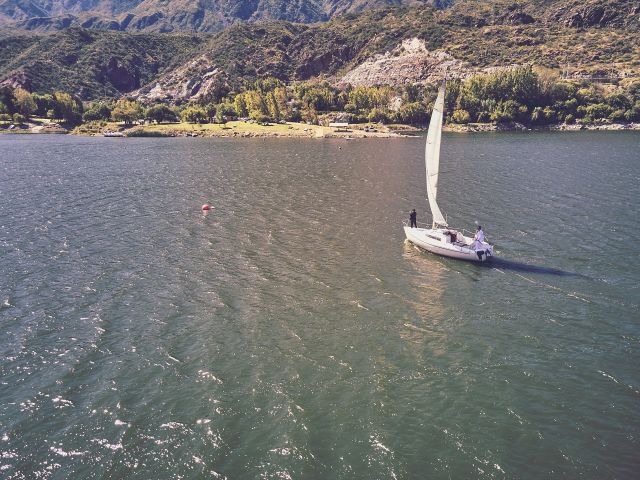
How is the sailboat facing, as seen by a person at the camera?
facing away from the viewer and to the left of the viewer
